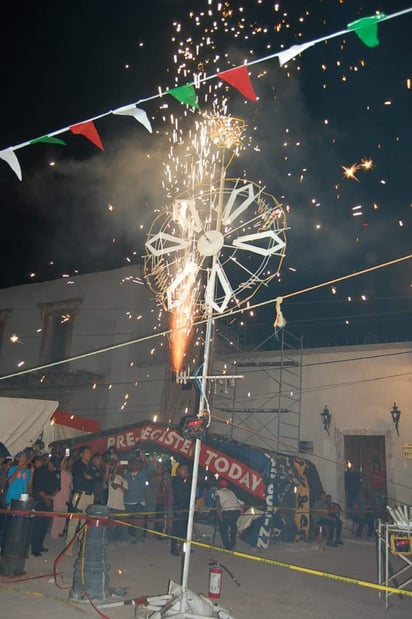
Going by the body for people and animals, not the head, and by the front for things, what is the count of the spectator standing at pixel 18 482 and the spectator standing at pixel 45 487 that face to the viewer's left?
0

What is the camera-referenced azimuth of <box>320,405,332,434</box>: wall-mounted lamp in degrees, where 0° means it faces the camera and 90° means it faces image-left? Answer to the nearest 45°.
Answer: approximately 45°

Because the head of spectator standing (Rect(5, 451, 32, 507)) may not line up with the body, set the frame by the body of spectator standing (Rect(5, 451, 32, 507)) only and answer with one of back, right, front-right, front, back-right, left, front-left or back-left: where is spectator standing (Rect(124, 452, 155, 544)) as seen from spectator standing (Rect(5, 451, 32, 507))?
left

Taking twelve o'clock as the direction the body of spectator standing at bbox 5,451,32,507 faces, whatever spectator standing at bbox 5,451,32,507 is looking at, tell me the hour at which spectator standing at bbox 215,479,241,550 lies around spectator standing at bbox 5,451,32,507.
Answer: spectator standing at bbox 215,479,241,550 is roughly at 10 o'clock from spectator standing at bbox 5,451,32,507.

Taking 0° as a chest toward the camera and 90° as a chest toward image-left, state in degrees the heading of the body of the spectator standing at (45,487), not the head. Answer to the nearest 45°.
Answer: approximately 315°

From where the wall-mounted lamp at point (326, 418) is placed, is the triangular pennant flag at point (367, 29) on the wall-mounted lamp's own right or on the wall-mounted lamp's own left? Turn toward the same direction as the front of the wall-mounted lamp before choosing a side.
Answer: on the wall-mounted lamp's own left

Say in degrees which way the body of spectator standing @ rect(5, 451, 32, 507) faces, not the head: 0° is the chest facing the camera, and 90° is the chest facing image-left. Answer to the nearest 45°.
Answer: approximately 315°

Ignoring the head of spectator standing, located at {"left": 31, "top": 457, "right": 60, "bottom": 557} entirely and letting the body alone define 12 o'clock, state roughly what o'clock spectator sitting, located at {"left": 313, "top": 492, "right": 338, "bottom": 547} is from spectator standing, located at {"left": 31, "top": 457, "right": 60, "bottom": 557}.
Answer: spectator sitting, located at {"left": 313, "top": 492, "right": 338, "bottom": 547} is roughly at 10 o'clock from spectator standing, located at {"left": 31, "top": 457, "right": 60, "bottom": 557}.

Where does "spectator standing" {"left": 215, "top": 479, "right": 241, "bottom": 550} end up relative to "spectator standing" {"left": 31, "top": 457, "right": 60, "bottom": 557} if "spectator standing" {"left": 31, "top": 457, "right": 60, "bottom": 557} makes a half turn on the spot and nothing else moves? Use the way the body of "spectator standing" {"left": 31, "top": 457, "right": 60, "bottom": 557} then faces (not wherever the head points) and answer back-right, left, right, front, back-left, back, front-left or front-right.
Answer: back-right

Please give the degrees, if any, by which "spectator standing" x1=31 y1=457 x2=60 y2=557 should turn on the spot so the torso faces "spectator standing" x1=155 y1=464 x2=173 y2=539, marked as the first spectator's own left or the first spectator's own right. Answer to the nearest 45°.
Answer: approximately 90° to the first spectator's own left

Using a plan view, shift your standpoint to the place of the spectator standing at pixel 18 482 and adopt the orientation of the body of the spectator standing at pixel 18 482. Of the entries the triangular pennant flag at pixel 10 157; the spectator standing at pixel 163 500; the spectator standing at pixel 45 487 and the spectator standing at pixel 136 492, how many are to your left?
3

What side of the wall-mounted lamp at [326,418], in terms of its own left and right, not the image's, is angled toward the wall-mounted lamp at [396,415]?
left

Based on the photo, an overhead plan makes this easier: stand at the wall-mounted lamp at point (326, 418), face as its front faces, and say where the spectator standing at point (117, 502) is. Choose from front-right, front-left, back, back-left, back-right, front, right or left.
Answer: front

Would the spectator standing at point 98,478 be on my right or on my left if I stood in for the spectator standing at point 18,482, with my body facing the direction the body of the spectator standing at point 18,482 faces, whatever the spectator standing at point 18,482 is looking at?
on my left
